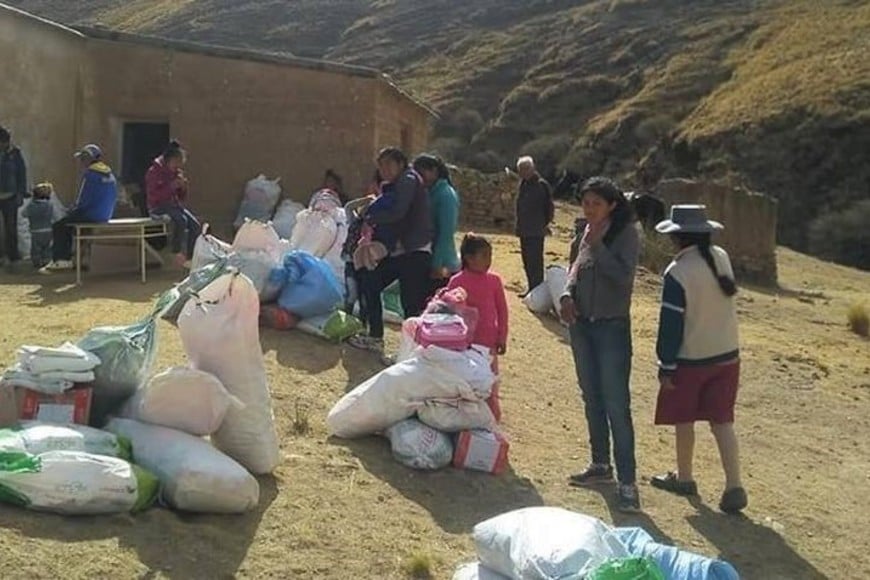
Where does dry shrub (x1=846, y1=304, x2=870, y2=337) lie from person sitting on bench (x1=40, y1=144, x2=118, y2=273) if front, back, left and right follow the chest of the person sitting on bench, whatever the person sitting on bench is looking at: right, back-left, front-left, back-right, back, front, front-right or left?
back

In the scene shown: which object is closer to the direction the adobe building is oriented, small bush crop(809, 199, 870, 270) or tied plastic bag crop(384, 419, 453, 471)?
the tied plastic bag

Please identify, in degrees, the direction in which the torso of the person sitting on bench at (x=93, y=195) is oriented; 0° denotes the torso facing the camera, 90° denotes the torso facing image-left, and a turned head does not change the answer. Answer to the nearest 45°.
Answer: approximately 90°

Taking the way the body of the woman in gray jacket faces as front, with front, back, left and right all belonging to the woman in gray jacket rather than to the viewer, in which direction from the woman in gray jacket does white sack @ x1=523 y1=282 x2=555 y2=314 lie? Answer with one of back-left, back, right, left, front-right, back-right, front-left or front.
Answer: back-right

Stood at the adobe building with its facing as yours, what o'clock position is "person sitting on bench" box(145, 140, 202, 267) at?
The person sitting on bench is roughly at 12 o'clock from the adobe building.

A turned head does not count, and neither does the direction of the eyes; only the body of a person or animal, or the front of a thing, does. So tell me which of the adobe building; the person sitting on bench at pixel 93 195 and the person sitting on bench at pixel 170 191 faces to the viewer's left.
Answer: the person sitting on bench at pixel 93 195

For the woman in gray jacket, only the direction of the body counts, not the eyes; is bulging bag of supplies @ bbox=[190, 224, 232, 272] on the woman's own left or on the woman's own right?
on the woman's own right

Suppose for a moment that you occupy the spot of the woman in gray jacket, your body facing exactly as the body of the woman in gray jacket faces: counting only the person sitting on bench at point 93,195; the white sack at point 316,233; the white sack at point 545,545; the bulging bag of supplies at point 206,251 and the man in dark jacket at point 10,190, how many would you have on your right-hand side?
4

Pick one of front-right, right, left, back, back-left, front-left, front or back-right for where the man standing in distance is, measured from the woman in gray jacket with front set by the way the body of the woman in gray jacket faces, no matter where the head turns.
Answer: back-right

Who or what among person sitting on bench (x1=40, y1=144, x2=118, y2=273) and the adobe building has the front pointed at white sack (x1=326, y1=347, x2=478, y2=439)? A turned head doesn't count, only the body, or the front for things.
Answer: the adobe building
